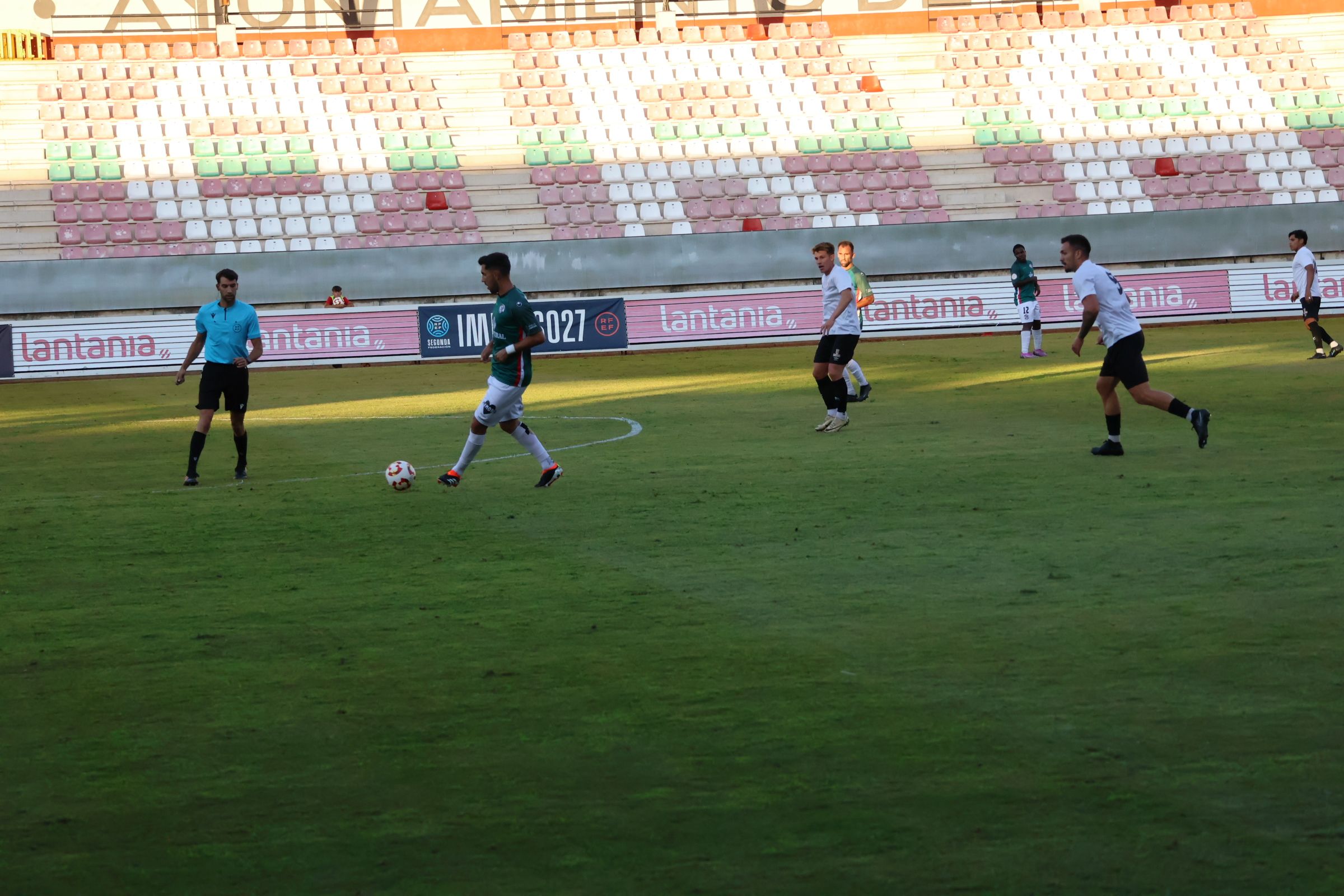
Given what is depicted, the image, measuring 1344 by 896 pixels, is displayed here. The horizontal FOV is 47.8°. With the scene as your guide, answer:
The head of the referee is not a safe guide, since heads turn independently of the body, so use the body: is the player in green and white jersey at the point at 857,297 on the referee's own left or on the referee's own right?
on the referee's own left

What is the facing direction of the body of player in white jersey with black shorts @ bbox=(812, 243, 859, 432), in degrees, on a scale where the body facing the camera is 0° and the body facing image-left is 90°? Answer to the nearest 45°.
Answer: approximately 45°

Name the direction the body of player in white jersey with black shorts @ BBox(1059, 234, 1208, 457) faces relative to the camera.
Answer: to the viewer's left

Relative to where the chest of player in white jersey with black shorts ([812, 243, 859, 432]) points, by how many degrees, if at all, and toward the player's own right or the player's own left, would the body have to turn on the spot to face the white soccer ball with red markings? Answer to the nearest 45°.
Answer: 0° — they already face it
